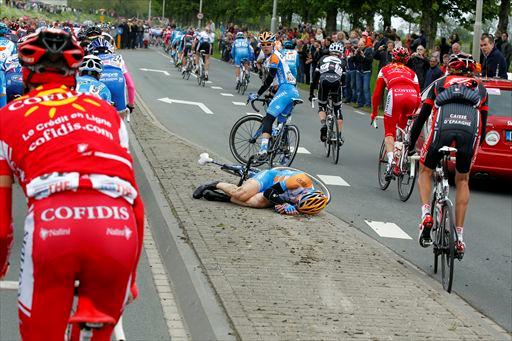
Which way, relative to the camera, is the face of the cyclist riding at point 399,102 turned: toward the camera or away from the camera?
away from the camera

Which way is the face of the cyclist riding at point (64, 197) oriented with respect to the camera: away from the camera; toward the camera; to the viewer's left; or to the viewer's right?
away from the camera

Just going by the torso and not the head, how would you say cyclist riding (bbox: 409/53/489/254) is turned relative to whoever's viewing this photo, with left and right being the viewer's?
facing away from the viewer

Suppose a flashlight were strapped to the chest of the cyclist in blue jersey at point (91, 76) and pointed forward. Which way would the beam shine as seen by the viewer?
away from the camera

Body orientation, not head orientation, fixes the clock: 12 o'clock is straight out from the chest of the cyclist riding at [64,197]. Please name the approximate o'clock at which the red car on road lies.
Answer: The red car on road is roughly at 1 o'clock from the cyclist riding.

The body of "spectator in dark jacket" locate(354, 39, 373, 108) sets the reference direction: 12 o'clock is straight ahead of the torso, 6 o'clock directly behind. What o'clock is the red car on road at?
The red car on road is roughly at 10 o'clock from the spectator in dark jacket.

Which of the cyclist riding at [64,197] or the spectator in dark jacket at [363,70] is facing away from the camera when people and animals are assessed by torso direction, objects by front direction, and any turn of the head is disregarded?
the cyclist riding

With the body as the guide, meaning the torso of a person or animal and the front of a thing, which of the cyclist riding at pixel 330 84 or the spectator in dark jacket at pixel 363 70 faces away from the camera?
the cyclist riding

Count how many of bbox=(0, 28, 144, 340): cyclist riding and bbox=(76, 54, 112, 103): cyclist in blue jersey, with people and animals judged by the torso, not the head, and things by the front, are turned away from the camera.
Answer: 2

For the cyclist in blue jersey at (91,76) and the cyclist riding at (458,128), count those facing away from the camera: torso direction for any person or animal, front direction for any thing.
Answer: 2

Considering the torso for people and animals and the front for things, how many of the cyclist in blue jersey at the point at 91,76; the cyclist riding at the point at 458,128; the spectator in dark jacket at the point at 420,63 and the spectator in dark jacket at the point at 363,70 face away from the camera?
2

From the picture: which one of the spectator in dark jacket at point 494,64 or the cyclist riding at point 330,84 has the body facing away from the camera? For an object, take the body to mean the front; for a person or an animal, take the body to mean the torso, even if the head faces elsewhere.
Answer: the cyclist riding

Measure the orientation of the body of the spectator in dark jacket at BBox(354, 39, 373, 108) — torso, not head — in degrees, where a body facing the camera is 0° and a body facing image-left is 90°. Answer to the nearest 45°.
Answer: approximately 45°

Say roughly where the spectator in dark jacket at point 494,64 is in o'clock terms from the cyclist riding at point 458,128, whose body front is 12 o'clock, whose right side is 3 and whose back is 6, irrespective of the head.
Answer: The spectator in dark jacket is roughly at 12 o'clock from the cyclist riding.

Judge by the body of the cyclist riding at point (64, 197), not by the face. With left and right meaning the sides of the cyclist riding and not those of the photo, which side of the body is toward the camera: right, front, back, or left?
back

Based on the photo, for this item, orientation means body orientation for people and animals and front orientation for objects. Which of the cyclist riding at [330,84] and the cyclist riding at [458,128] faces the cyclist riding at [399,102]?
the cyclist riding at [458,128]

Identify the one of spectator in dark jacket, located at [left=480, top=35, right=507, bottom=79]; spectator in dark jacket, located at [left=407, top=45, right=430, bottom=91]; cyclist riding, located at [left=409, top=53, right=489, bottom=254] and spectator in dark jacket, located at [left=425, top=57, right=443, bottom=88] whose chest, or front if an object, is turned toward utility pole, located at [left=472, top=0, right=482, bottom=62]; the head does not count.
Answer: the cyclist riding
